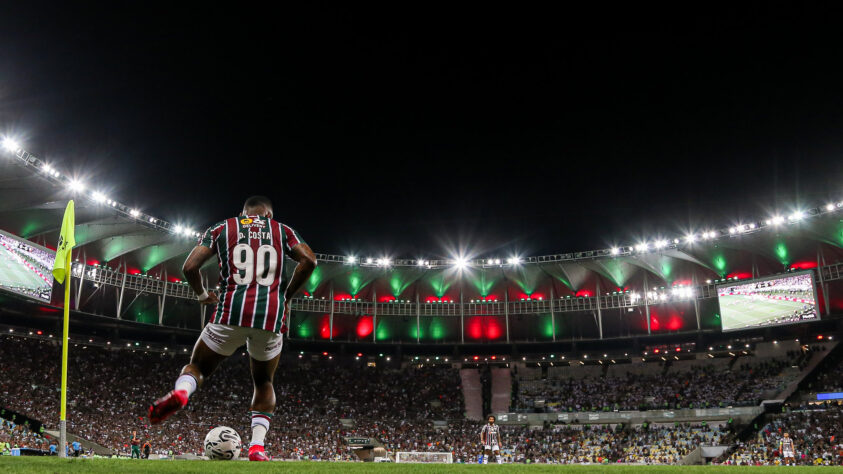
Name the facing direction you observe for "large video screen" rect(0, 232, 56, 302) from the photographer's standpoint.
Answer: facing the viewer and to the right of the viewer

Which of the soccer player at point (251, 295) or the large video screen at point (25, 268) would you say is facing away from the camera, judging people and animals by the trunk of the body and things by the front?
the soccer player

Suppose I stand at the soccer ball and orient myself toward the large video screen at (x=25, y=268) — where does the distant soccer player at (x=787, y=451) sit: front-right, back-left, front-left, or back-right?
front-right

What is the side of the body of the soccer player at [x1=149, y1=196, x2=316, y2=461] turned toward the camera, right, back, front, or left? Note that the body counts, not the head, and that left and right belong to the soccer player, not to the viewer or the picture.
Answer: back

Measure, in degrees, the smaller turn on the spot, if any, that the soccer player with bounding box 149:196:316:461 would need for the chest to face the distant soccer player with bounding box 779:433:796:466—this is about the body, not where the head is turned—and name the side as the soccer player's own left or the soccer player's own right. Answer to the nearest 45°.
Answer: approximately 45° to the soccer player's own right

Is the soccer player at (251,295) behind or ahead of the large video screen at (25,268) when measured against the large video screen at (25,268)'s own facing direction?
ahead

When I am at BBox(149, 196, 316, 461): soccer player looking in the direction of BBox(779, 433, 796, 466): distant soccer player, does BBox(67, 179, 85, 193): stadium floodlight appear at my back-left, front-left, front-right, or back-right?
front-left

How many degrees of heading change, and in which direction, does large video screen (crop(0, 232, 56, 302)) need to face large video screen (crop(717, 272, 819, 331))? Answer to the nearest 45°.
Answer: approximately 45° to its left

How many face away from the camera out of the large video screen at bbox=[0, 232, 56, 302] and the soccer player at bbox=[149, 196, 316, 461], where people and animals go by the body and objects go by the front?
1

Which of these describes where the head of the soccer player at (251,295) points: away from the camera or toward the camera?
away from the camera

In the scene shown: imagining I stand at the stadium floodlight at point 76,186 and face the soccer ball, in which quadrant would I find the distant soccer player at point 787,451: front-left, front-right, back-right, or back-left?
front-left

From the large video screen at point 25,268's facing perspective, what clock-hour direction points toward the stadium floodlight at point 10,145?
The stadium floodlight is roughly at 2 o'clock from the large video screen.

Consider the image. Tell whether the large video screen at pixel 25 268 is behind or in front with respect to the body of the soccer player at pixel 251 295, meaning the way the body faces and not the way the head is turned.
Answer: in front
